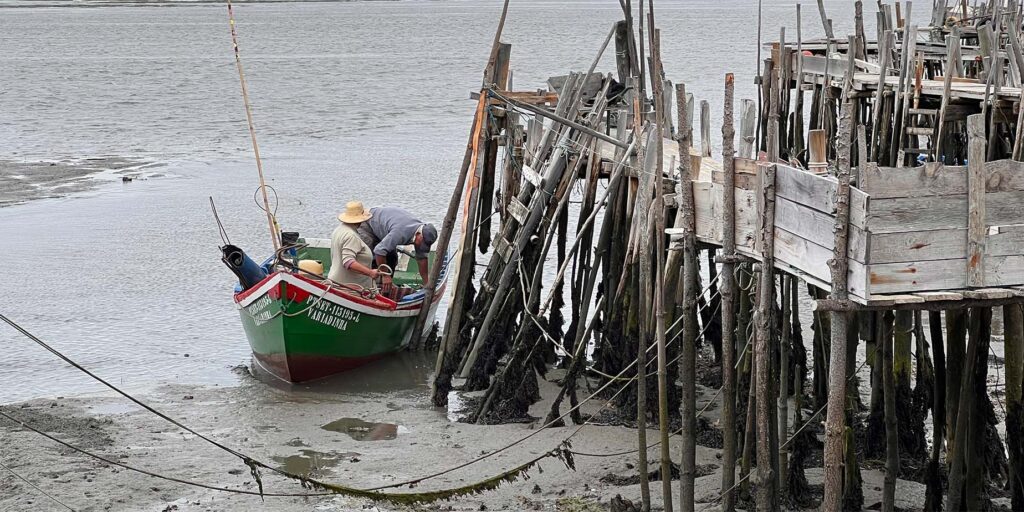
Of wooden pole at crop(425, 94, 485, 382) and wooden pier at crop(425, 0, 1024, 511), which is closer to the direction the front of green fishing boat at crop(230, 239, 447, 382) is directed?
the wooden pier

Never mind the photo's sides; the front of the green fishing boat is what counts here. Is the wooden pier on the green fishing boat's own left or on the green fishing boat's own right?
on the green fishing boat's own left

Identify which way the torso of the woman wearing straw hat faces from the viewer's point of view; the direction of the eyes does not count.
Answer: to the viewer's right

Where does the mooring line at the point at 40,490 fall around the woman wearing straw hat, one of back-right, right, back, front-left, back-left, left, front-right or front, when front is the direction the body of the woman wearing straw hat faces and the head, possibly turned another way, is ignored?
back-right

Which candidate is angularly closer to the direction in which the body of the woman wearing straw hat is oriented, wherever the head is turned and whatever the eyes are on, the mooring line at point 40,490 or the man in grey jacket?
the man in grey jacket
